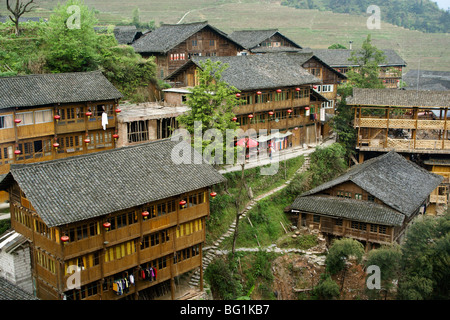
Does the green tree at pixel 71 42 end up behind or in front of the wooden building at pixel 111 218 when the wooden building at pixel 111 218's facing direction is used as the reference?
behind

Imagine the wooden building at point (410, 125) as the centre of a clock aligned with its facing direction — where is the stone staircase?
The stone staircase is roughly at 1 o'clock from the wooden building.

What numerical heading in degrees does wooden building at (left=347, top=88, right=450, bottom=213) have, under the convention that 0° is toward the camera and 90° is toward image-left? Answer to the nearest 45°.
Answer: approximately 0°

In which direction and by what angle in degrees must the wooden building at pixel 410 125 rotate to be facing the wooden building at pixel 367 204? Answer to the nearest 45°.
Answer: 0° — it already faces it

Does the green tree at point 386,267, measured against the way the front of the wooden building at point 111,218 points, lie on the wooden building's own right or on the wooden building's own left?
on the wooden building's own left

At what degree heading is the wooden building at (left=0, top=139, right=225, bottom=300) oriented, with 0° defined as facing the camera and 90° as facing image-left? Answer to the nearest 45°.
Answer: approximately 315°

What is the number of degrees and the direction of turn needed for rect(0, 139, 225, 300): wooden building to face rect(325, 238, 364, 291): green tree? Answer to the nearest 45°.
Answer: approximately 45° to its left

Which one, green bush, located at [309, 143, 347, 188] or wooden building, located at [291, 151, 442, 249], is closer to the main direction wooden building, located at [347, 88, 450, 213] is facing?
the wooden building

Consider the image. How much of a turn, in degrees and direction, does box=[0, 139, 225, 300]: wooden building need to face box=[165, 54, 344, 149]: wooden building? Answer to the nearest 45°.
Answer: approximately 90° to its left

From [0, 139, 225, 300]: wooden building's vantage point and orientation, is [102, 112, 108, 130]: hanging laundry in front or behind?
behind
